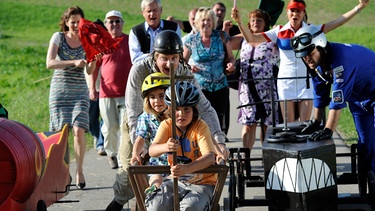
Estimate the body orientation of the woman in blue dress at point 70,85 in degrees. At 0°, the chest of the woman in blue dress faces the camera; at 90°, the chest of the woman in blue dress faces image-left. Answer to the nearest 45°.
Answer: approximately 315°

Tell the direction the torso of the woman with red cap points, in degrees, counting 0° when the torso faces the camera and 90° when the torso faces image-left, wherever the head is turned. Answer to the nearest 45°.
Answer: approximately 0°

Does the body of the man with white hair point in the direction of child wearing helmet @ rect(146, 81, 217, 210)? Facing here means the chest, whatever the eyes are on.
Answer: yes

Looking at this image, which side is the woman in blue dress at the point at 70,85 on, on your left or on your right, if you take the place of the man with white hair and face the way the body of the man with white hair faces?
on your right

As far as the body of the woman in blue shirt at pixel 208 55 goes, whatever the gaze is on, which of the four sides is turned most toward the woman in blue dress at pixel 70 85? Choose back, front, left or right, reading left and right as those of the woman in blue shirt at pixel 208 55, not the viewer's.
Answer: right

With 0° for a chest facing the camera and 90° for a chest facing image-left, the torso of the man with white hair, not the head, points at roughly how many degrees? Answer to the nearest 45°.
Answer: approximately 0°
